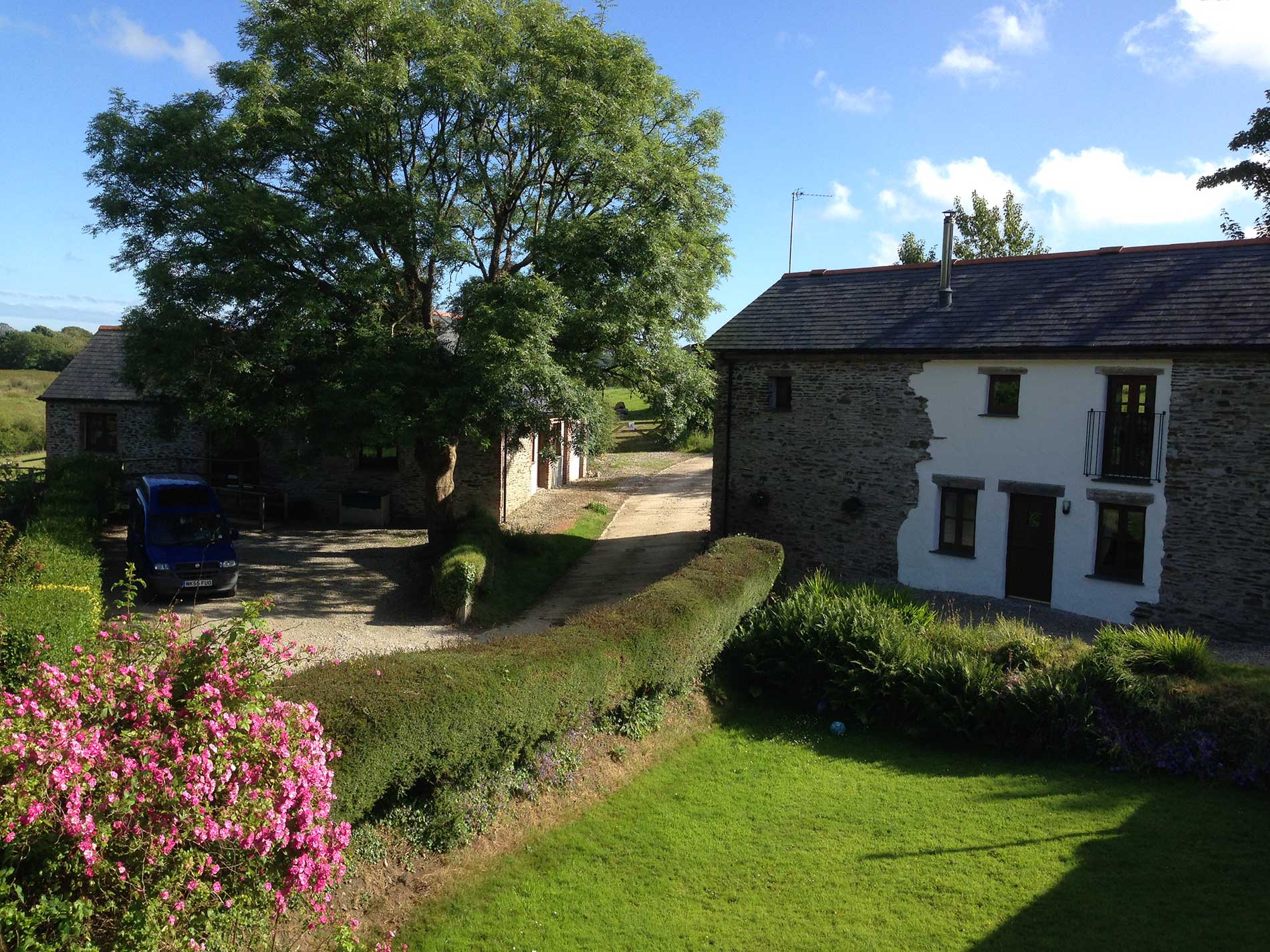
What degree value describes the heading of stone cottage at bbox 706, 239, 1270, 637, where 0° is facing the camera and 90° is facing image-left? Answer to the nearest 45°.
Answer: approximately 45°

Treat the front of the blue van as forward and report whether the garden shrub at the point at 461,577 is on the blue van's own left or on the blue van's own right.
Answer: on the blue van's own left

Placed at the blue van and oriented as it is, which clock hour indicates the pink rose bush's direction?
The pink rose bush is roughly at 12 o'clock from the blue van.

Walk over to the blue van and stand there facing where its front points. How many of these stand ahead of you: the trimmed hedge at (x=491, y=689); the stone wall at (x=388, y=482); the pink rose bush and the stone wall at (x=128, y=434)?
2

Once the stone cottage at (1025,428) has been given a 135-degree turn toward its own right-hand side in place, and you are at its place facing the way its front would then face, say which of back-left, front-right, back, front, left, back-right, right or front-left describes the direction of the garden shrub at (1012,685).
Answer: back

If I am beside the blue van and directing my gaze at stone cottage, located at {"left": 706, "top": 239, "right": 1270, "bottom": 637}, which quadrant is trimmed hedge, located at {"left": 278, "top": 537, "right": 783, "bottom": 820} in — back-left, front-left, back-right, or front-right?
front-right

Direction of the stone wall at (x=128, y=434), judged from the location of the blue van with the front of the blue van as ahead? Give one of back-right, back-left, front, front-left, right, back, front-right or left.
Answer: back

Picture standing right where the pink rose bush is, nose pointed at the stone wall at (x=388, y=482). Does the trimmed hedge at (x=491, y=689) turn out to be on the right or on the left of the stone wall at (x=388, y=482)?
right

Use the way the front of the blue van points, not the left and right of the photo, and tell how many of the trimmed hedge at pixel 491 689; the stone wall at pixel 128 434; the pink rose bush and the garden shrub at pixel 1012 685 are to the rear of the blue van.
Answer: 1

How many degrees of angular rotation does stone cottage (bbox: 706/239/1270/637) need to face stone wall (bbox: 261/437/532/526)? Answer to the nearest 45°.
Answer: approximately 45° to its right

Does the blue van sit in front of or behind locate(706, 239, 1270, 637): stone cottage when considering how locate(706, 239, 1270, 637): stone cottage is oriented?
in front

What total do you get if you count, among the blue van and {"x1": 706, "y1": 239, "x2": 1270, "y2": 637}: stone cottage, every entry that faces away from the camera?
0

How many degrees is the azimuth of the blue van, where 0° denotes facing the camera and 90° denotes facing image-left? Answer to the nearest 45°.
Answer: approximately 0°
